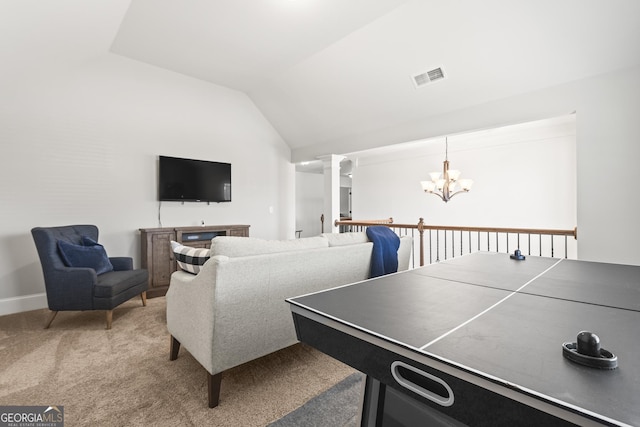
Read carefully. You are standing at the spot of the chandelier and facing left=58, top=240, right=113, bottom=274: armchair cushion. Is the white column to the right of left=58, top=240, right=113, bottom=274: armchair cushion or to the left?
right

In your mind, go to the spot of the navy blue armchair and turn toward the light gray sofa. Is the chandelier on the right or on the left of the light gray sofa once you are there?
left

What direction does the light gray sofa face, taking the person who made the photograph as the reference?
facing away from the viewer and to the left of the viewer

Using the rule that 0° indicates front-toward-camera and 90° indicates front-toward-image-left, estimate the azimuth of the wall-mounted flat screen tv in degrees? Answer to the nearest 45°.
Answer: approximately 315°

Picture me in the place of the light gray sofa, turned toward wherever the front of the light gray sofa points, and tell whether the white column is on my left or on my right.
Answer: on my right

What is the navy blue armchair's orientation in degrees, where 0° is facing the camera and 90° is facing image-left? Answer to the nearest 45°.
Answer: approximately 315°
